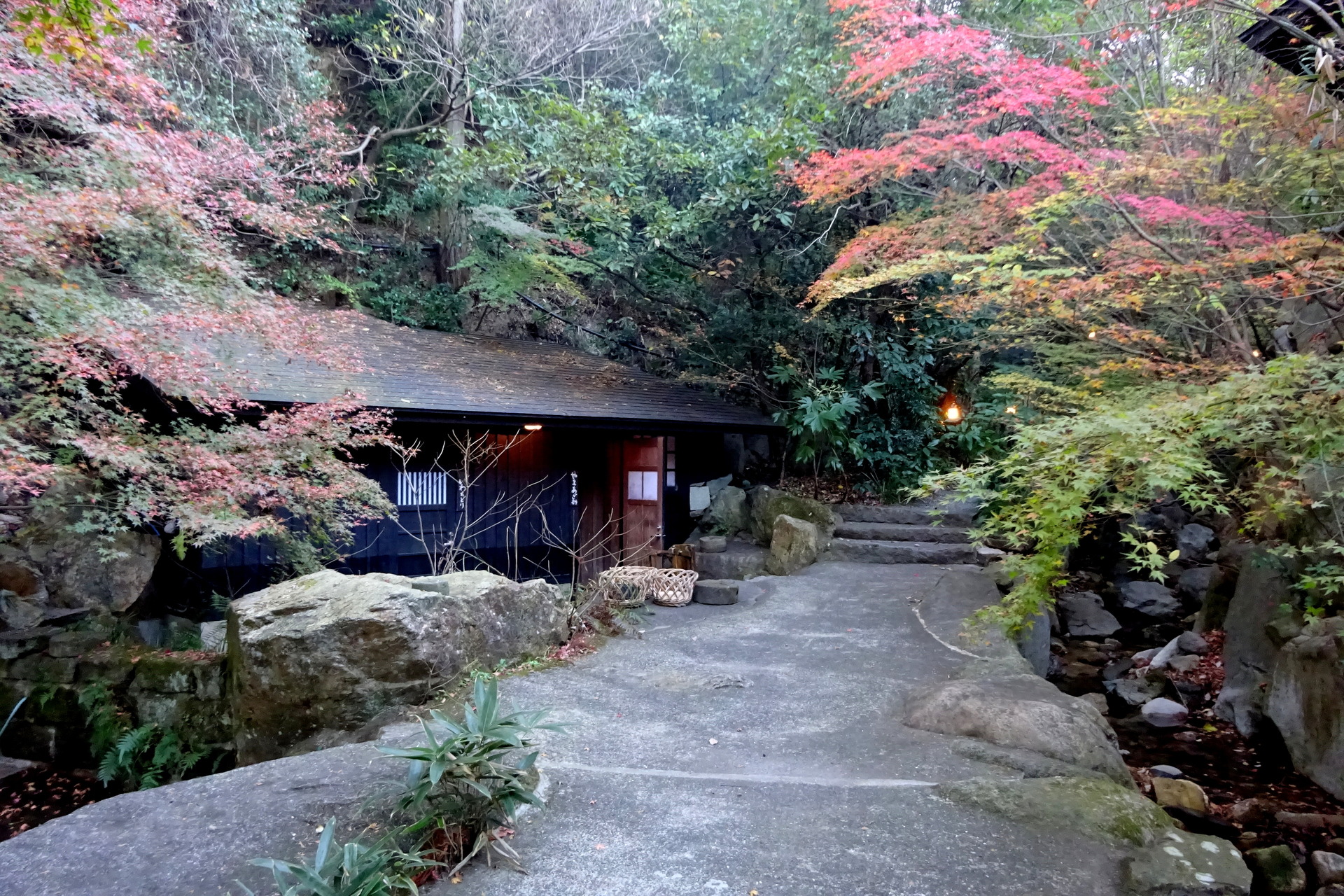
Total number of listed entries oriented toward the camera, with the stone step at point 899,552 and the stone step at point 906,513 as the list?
2

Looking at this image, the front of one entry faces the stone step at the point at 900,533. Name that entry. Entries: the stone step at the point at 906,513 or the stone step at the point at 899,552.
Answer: the stone step at the point at 906,513

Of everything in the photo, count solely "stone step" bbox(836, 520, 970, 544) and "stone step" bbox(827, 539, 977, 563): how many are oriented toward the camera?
2

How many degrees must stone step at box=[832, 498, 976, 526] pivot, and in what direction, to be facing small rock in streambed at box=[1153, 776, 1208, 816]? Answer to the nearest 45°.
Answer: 0° — it already faces it

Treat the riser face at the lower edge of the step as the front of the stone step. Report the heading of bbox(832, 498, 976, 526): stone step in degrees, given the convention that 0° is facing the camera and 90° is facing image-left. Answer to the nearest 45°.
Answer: approximately 0°

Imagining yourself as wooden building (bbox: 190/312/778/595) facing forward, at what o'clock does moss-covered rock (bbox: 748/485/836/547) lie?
The moss-covered rock is roughly at 9 o'clock from the wooden building.

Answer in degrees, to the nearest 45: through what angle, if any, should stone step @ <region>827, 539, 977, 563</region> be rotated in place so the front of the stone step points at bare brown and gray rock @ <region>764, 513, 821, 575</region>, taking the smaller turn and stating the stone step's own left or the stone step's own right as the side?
approximately 90° to the stone step's own right

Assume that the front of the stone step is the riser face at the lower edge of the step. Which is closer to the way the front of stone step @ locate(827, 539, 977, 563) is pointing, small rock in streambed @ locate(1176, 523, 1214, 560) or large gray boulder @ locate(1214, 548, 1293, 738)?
the large gray boulder

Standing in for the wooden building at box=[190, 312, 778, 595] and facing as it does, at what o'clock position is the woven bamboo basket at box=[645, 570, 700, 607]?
The woven bamboo basket is roughly at 11 o'clock from the wooden building.

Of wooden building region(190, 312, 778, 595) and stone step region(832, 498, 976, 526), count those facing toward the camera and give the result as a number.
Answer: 2

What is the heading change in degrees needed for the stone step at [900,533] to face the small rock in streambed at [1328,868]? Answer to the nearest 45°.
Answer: approximately 45° to its left

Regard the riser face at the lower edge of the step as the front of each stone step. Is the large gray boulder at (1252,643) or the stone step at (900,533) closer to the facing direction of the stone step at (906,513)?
the stone step

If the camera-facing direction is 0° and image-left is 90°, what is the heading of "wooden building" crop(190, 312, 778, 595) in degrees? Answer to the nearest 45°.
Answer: approximately 0°
